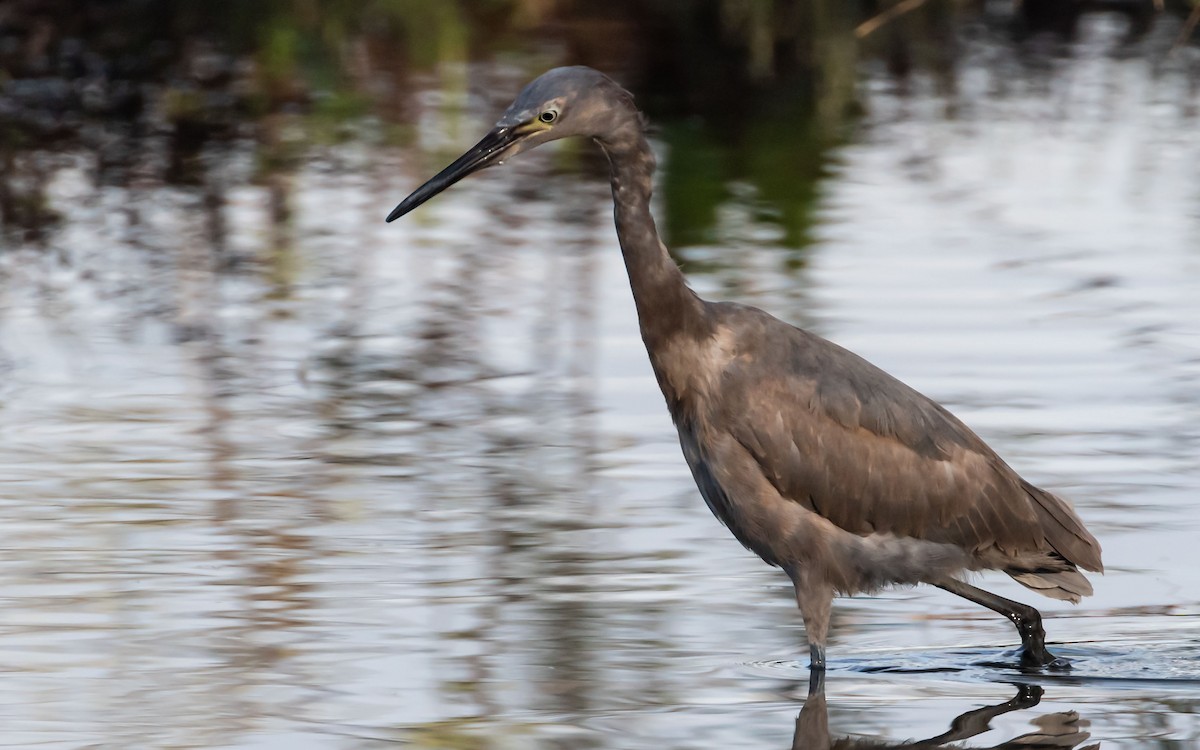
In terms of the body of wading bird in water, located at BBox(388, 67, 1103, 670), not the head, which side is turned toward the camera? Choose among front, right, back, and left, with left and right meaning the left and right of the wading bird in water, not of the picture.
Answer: left
